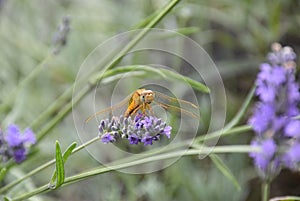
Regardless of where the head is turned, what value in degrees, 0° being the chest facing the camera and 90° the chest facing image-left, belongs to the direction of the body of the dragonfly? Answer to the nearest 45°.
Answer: approximately 315°
